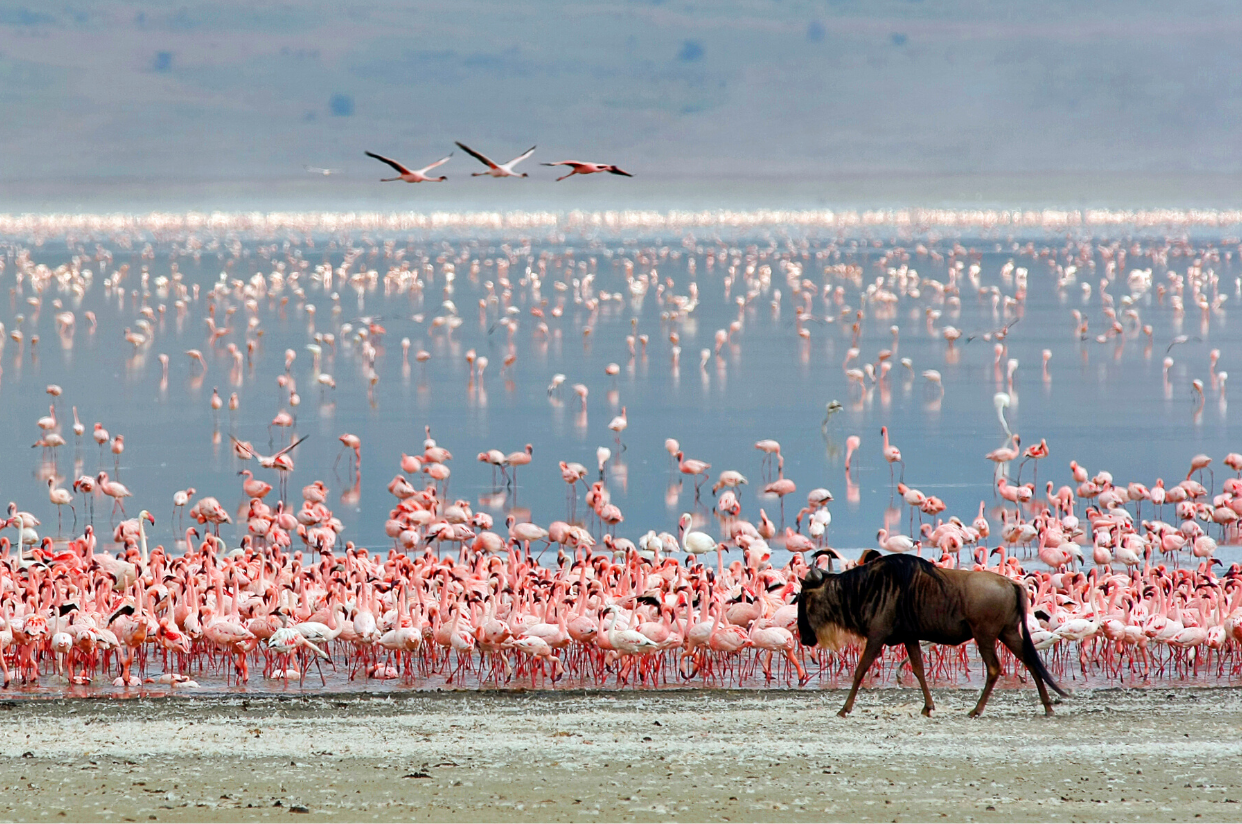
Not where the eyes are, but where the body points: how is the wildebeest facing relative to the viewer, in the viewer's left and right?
facing to the left of the viewer
